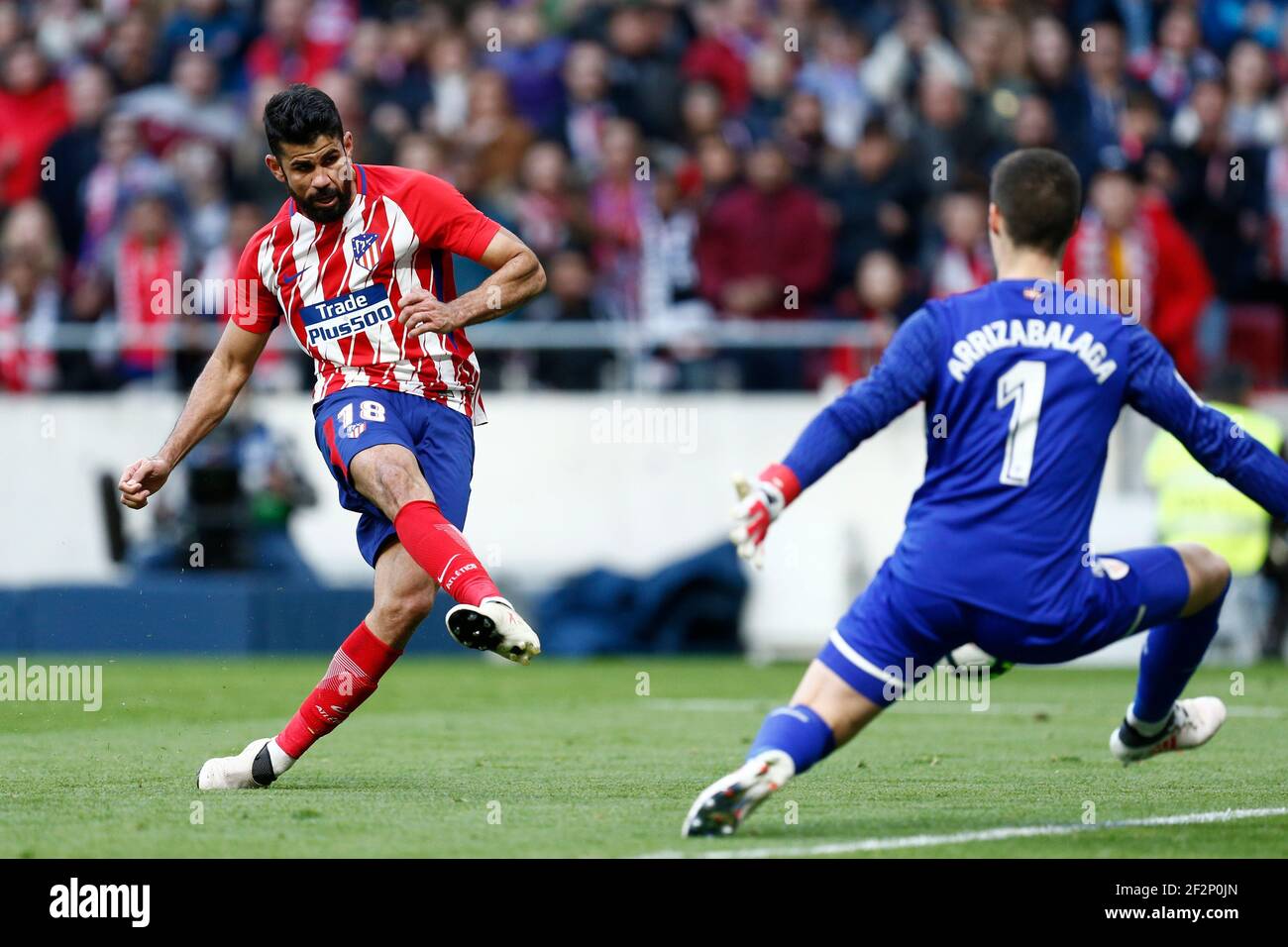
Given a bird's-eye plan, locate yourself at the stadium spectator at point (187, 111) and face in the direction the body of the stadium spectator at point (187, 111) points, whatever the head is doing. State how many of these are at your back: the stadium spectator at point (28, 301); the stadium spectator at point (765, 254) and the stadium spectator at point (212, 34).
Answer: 1

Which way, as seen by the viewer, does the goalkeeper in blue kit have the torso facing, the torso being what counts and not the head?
away from the camera

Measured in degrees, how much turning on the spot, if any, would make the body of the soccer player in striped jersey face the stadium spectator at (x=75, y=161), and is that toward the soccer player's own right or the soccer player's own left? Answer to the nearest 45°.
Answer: approximately 180°

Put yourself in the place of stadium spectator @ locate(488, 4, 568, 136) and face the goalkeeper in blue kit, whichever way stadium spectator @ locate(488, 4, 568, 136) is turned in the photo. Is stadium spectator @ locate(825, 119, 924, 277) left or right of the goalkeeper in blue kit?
left

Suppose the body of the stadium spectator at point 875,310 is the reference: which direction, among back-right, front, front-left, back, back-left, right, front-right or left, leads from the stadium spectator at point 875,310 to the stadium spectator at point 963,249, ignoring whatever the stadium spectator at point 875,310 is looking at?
left

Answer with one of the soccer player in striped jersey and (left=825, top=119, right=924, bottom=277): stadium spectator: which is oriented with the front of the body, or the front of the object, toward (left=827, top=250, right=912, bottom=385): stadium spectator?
(left=825, top=119, right=924, bottom=277): stadium spectator

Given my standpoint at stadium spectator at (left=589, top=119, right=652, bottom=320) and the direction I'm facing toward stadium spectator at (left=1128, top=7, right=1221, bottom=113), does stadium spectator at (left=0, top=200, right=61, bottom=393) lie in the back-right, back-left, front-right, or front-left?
back-left

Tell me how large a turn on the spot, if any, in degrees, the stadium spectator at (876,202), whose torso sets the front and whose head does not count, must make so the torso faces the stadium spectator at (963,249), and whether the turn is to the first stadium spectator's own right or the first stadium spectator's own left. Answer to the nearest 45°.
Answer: approximately 45° to the first stadium spectator's own left

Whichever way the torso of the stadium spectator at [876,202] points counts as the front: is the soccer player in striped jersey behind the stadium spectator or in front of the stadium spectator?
in front

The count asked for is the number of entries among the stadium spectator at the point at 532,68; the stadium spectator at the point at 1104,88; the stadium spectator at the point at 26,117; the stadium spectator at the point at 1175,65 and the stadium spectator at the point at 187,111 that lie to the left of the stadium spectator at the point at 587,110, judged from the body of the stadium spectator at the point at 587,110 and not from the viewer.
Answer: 2

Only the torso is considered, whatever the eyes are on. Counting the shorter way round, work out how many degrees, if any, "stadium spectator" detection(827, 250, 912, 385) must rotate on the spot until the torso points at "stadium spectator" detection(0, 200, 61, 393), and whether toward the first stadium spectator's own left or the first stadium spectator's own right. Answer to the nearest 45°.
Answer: approximately 90° to the first stadium spectator's own right
